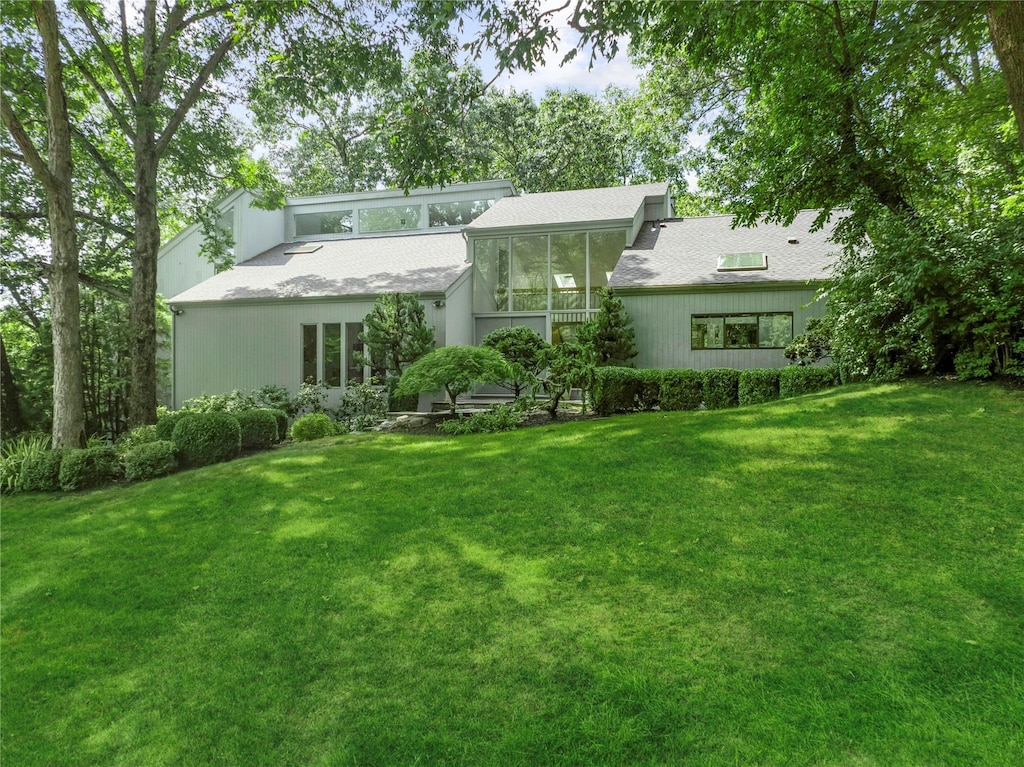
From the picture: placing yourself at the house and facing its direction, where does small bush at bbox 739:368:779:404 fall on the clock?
The small bush is roughly at 11 o'clock from the house.

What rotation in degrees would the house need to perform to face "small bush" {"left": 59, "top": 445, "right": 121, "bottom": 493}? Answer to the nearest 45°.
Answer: approximately 45° to its right

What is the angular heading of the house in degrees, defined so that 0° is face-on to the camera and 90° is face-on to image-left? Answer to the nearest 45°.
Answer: approximately 0°

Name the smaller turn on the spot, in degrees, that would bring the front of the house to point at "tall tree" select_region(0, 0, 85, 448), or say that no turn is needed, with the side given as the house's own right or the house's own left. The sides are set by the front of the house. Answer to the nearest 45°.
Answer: approximately 45° to the house's own right

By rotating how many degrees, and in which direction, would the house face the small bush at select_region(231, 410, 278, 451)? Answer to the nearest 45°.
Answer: approximately 45° to its right

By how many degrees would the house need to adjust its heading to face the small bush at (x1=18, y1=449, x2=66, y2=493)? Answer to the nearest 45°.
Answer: approximately 45° to its right
